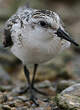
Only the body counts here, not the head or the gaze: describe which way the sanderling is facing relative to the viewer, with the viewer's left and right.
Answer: facing the viewer and to the right of the viewer
